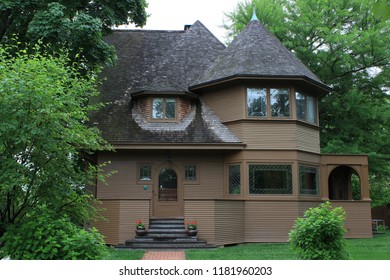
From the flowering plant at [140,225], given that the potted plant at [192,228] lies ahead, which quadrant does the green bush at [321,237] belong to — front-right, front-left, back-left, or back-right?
front-right

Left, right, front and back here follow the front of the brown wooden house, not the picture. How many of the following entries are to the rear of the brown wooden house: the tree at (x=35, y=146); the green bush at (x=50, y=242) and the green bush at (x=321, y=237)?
0

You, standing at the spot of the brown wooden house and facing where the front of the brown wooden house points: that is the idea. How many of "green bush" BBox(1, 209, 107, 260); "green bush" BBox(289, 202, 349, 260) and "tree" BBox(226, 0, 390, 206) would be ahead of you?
2

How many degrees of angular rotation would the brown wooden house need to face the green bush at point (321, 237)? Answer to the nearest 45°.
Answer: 0° — it already faces it

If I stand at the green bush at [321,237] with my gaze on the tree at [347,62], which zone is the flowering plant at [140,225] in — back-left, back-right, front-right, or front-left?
front-left

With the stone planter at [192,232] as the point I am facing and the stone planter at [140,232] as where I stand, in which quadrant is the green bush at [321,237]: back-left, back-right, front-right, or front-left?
front-right

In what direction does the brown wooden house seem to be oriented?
toward the camera

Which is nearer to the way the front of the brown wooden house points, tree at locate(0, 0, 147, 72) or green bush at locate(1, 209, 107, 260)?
the green bush

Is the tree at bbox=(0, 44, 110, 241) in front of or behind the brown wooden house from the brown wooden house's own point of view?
in front

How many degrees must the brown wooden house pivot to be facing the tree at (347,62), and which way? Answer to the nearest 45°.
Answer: approximately 135° to its left

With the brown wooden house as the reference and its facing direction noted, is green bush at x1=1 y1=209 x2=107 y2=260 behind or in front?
in front
